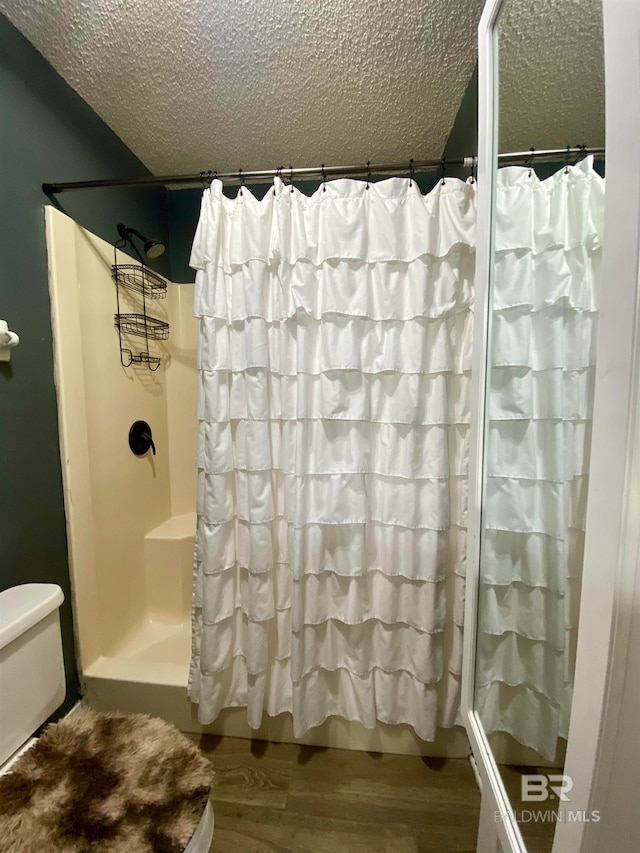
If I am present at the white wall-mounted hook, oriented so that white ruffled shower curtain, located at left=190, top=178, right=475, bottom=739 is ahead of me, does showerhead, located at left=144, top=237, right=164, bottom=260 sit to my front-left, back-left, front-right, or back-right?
front-left

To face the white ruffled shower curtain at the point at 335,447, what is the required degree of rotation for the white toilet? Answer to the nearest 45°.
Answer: approximately 45° to its left

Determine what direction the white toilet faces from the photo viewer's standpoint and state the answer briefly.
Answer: facing the viewer and to the right of the viewer

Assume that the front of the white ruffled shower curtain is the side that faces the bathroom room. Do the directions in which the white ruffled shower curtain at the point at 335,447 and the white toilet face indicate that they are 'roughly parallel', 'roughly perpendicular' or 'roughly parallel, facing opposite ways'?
roughly perpendicular

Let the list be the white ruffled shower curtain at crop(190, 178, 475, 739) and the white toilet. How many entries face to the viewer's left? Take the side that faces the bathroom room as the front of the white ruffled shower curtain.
0

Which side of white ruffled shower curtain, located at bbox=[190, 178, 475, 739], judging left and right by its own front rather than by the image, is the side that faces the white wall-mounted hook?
right

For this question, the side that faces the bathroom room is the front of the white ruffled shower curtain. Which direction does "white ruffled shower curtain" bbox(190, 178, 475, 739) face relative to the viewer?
toward the camera

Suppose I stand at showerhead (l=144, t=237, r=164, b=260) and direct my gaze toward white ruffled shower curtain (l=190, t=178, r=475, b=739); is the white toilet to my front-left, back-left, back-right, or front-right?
front-right

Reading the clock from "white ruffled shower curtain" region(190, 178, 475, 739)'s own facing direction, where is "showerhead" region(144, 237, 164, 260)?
The showerhead is roughly at 4 o'clock from the white ruffled shower curtain.
